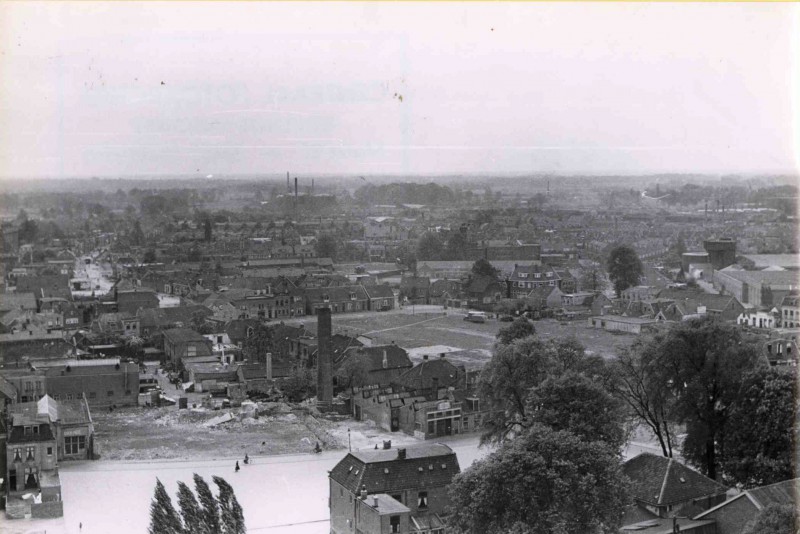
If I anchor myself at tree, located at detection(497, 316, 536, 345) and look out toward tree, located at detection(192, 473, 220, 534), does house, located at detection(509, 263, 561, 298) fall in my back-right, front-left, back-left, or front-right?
back-right

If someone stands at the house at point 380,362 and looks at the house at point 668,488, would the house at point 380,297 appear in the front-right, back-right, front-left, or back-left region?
back-left

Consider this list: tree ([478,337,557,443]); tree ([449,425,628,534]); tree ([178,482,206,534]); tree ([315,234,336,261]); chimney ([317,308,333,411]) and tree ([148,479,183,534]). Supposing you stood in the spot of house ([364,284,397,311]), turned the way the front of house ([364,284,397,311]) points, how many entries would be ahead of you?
5

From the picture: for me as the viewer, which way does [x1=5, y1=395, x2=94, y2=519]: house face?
facing the viewer

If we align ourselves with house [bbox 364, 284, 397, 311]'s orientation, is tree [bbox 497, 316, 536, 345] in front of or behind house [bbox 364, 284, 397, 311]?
in front

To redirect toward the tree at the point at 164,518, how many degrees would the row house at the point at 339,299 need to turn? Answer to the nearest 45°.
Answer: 0° — it already faces it

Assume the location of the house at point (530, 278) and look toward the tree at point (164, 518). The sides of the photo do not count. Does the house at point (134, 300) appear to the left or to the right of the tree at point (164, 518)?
right

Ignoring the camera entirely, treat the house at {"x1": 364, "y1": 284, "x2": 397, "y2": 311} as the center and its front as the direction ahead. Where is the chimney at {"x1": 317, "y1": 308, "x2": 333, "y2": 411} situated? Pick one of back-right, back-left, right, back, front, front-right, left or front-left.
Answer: front

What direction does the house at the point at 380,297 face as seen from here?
toward the camera

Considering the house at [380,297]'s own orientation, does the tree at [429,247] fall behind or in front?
behind

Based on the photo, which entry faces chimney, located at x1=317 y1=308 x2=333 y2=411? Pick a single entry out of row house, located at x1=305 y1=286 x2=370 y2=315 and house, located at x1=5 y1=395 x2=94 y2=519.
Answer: the row house

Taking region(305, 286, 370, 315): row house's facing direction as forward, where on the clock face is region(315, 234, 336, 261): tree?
The tree is roughly at 6 o'clock from the row house.

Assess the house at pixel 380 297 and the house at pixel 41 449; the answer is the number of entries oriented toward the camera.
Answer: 2

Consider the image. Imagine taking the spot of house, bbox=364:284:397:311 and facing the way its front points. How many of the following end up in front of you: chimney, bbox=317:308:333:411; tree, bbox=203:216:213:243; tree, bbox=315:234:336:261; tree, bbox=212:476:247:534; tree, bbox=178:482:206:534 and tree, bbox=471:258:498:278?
3

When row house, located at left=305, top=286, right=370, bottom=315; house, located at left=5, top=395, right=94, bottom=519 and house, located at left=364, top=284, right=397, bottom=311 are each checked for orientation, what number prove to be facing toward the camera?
3
